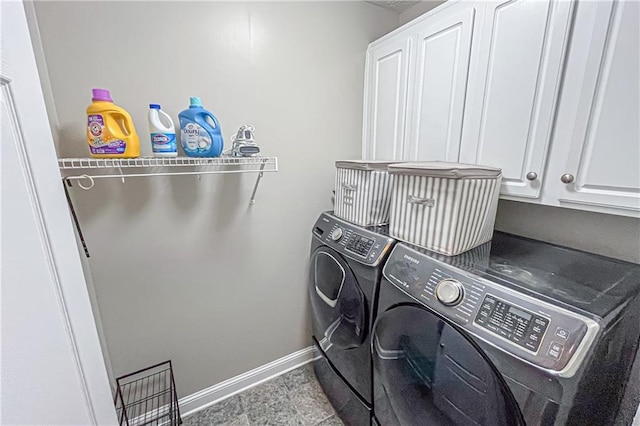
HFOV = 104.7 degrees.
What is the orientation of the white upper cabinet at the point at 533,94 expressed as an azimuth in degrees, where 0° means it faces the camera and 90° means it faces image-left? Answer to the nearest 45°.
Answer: approximately 45°

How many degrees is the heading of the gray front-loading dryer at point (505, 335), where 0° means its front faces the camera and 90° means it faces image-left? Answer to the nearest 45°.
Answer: approximately 45°

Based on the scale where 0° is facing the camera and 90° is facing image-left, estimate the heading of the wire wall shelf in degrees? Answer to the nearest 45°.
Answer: approximately 0°

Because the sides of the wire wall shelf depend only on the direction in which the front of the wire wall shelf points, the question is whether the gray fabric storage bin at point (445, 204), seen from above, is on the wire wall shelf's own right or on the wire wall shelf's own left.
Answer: on the wire wall shelf's own left

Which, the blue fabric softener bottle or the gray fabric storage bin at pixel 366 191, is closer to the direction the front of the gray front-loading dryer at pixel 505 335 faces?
the blue fabric softener bottle

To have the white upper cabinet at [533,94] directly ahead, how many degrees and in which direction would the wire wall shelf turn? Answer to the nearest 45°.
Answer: approximately 45° to its left
